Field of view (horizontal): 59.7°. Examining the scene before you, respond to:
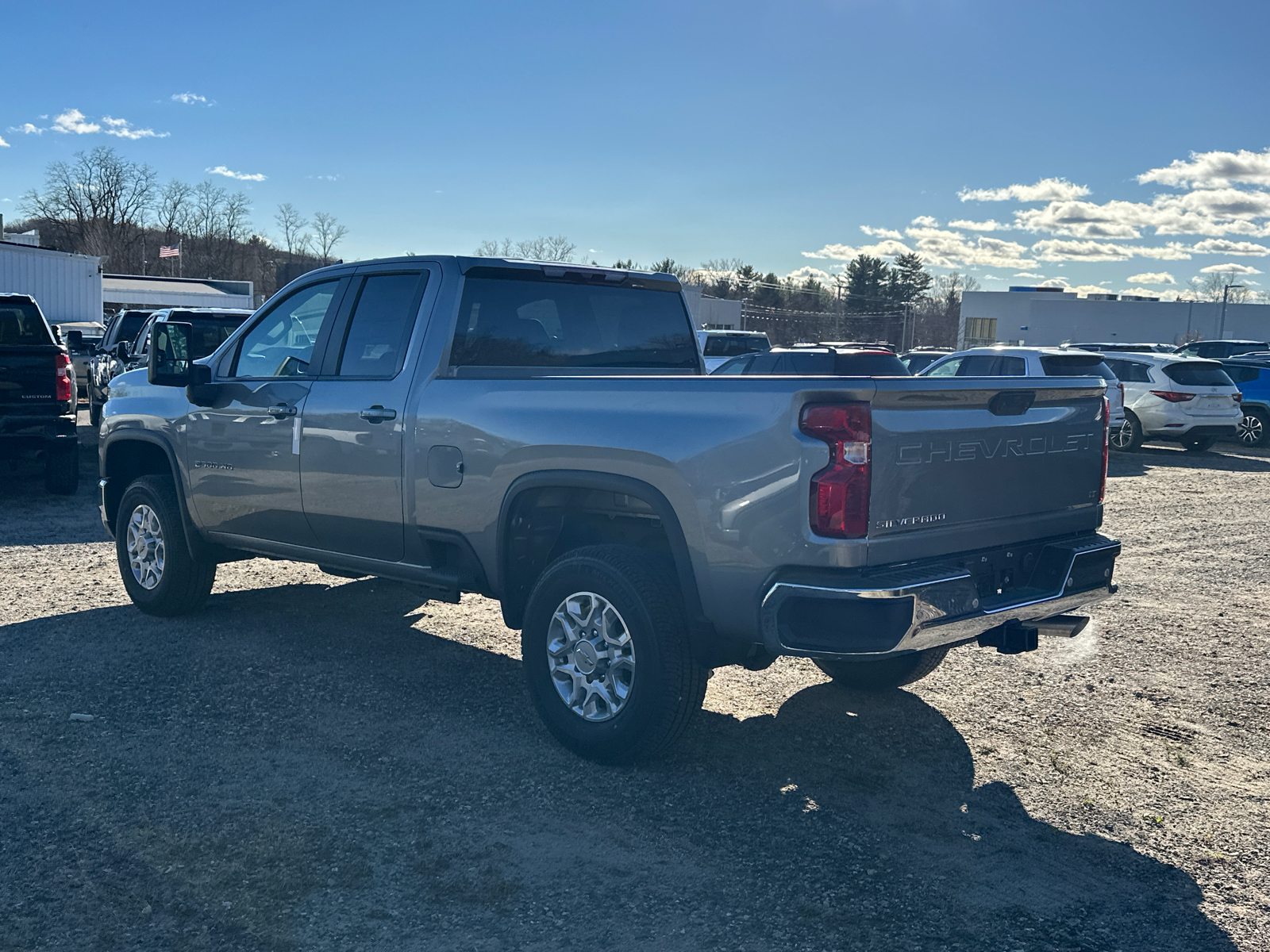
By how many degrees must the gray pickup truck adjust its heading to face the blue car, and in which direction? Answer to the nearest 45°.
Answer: approximately 90° to its right

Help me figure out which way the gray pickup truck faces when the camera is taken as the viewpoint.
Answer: facing away from the viewer and to the left of the viewer

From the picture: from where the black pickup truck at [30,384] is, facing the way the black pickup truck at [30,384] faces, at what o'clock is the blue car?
The blue car is roughly at 3 o'clock from the black pickup truck.

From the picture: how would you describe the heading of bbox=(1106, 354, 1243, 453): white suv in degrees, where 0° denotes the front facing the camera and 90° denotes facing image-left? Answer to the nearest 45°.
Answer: approximately 135°

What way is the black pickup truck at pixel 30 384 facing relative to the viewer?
away from the camera

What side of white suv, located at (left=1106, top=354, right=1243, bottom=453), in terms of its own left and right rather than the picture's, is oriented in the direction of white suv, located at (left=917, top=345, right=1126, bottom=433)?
left

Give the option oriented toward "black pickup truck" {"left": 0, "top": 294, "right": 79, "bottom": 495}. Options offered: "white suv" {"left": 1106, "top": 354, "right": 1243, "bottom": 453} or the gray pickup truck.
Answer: the gray pickup truck
